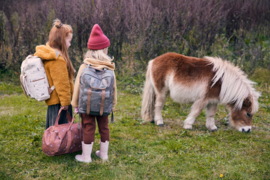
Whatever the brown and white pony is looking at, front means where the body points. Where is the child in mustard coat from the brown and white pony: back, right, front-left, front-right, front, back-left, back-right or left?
back-right

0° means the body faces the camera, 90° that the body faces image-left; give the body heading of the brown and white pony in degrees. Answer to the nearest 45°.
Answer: approximately 270°

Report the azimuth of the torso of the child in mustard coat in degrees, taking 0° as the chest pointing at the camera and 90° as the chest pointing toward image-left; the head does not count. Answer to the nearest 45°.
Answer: approximately 270°

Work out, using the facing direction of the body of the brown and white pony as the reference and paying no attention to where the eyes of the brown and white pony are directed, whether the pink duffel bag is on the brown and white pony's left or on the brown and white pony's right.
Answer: on the brown and white pony's right

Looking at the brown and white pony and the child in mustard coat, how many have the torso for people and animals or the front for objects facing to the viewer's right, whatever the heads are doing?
2
